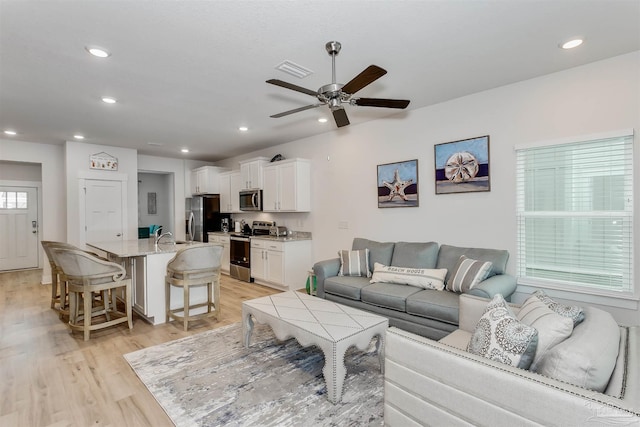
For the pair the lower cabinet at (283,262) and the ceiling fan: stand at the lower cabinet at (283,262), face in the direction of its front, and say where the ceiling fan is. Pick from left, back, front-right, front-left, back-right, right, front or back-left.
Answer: front-left

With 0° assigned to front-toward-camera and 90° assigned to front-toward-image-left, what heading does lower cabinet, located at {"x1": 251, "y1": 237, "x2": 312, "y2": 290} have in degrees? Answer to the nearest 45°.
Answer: approximately 45°

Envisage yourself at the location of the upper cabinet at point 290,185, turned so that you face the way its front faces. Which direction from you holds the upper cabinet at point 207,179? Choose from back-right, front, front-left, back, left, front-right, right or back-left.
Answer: right

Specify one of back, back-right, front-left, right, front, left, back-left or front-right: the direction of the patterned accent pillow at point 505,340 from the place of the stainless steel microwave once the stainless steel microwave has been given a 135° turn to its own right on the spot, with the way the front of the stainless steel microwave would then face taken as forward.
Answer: back

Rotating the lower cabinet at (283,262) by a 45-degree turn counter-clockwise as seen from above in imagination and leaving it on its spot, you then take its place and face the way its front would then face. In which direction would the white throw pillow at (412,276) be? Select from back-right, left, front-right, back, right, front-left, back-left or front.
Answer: front-left

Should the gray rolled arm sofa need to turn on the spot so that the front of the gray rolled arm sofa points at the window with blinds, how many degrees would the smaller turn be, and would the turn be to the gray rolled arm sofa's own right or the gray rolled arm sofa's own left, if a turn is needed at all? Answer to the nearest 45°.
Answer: approximately 135° to the gray rolled arm sofa's own left

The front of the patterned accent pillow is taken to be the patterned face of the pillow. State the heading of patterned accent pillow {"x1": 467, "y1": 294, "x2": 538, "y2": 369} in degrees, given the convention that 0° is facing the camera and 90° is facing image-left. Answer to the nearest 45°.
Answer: approximately 45°

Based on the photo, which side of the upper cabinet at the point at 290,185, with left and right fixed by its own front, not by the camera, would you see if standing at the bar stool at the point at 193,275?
front

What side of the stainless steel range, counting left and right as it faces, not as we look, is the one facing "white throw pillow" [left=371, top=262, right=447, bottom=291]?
left

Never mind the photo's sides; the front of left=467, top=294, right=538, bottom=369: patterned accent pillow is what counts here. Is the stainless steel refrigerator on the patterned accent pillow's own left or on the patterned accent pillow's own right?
on the patterned accent pillow's own right

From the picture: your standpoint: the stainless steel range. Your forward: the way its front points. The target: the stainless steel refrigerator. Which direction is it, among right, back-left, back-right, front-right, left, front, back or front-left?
right
